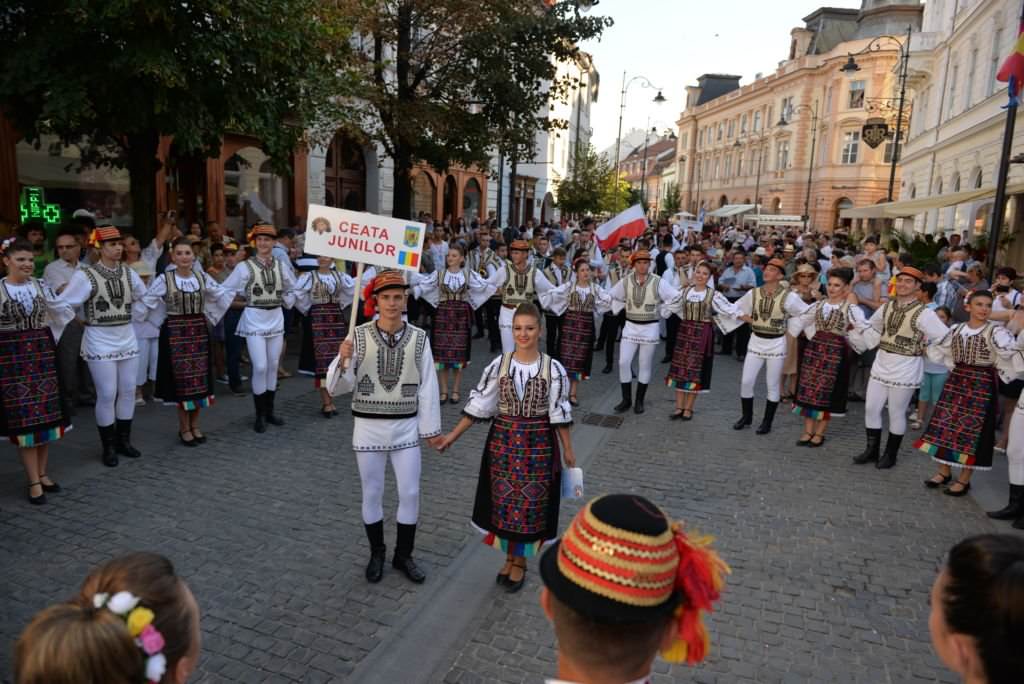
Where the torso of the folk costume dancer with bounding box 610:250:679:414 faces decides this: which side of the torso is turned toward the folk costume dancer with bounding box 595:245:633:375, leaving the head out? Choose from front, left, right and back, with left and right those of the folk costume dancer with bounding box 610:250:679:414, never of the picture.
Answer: back

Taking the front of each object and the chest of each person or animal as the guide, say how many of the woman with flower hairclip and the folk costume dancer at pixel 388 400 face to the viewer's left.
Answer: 0

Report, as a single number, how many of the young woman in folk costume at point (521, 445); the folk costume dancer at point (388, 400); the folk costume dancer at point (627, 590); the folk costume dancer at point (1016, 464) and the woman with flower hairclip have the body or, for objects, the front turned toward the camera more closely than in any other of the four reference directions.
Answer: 2

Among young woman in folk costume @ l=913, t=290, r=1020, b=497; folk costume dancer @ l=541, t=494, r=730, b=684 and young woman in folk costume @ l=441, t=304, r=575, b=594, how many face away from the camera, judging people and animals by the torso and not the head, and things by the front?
1

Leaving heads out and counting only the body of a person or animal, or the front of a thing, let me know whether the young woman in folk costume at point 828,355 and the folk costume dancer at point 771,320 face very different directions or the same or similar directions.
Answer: same or similar directions

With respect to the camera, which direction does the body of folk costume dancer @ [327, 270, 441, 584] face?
toward the camera

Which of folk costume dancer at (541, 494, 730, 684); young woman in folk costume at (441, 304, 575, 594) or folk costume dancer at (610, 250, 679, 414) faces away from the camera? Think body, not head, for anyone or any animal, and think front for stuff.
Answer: folk costume dancer at (541, 494, 730, 684)

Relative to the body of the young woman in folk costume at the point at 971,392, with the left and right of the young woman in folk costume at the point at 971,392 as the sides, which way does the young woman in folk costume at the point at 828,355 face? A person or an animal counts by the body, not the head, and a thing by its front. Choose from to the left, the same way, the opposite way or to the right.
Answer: the same way

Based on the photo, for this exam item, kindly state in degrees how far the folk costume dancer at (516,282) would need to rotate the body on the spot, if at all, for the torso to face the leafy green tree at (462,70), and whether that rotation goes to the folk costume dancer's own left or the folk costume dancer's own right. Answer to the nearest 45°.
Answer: approximately 180°

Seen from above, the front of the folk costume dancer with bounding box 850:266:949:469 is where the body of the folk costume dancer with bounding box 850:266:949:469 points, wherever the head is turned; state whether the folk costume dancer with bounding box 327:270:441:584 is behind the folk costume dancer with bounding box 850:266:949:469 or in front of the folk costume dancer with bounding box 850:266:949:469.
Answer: in front

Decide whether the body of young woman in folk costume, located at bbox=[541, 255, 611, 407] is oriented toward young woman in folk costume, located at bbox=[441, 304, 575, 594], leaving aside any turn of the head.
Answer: yes

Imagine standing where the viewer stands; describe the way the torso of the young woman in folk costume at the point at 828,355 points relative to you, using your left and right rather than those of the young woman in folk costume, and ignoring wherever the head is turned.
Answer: facing the viewer and to the left of the viewer

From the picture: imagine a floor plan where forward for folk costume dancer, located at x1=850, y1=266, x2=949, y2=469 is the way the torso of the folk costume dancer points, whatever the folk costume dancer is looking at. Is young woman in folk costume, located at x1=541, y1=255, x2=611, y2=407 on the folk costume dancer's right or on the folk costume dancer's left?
on the folk costume dancer's right

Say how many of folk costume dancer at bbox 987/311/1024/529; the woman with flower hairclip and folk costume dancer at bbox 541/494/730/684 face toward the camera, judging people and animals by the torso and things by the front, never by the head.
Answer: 0

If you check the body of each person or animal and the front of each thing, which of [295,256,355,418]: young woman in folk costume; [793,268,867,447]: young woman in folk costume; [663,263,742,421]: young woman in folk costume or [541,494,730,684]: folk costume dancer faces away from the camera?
the folk costume dancer
